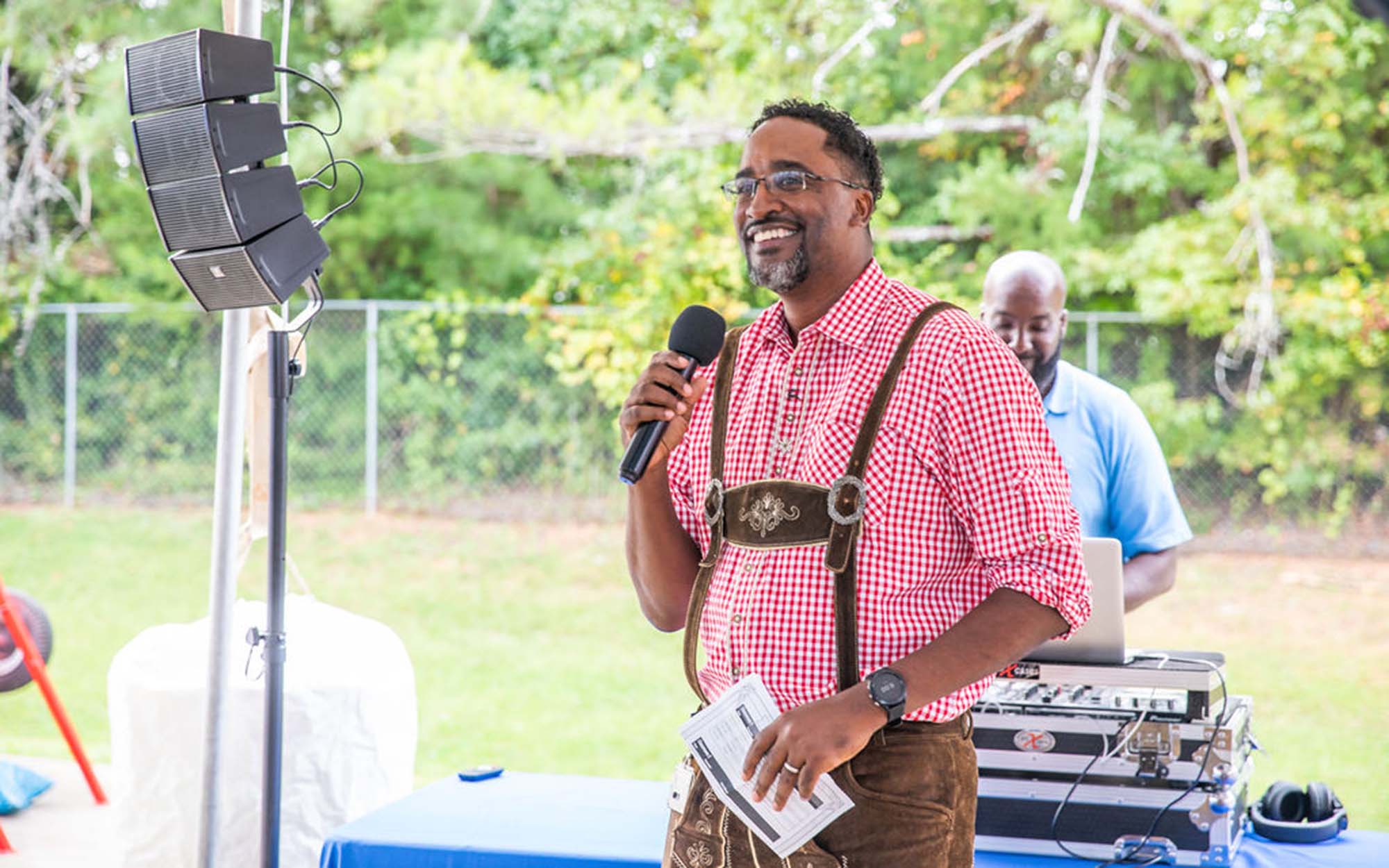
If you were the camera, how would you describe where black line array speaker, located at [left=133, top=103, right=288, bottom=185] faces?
facing the viewer and to the left of the viewer

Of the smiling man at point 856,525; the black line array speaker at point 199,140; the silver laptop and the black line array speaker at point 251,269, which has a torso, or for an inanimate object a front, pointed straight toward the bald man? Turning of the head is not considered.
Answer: the silver laptop

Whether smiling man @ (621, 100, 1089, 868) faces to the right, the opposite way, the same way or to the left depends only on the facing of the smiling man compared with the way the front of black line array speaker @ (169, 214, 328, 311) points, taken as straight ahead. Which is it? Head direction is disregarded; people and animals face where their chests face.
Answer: the same way

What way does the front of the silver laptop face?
away from the camera

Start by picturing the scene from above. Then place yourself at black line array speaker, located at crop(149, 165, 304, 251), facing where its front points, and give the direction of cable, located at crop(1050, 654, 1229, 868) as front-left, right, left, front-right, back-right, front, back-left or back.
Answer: left

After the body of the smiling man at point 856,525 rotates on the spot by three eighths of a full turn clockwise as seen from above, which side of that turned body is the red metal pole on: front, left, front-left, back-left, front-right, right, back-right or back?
front-left

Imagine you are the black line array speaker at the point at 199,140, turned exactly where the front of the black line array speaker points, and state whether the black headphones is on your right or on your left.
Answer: on your left

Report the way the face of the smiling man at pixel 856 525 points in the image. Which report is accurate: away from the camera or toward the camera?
toward the camera

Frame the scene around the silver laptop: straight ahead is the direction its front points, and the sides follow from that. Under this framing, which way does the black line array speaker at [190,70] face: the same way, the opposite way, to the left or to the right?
the opposite way

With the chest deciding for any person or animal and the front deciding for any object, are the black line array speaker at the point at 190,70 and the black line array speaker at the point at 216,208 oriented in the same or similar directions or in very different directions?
same or similar directions

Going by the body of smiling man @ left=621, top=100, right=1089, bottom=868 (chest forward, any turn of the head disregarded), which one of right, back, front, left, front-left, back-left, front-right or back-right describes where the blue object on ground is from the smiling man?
right

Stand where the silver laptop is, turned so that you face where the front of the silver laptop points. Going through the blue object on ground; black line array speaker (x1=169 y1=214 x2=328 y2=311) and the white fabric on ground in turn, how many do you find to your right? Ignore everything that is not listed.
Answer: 0

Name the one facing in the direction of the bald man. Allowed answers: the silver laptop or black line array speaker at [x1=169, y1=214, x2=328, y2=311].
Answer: the silver laptop

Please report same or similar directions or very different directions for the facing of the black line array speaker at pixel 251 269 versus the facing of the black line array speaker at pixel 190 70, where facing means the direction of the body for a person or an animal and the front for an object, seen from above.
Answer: same or similar directions

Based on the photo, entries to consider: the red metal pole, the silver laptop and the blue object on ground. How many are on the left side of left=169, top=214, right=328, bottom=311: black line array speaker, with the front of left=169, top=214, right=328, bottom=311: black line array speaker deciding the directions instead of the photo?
1

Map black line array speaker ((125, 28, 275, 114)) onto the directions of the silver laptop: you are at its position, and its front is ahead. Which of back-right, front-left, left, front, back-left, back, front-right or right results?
left
